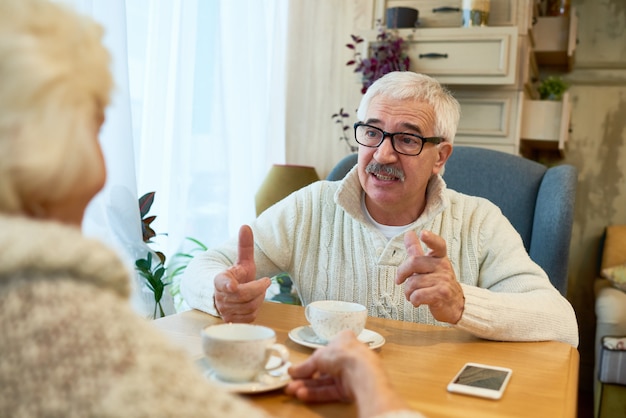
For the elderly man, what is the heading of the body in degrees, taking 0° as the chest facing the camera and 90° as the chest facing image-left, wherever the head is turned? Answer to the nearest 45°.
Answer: approximately 45°

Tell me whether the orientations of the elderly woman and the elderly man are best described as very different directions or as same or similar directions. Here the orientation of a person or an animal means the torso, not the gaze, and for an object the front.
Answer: very different directions

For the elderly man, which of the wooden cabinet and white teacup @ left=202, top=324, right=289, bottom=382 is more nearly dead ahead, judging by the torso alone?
the white teacup

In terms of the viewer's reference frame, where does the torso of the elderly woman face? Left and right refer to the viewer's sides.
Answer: facing away from the viewer and to the right of the viewer

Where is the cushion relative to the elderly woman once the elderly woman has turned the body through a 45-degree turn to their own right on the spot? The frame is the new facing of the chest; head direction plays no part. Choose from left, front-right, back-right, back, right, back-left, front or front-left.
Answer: front-left

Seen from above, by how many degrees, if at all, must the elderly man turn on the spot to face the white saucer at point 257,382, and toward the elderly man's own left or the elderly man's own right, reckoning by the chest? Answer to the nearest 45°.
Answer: approximately 45° to the elderly man's own left

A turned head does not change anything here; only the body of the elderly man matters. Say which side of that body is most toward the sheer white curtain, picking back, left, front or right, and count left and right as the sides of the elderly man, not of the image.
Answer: right
